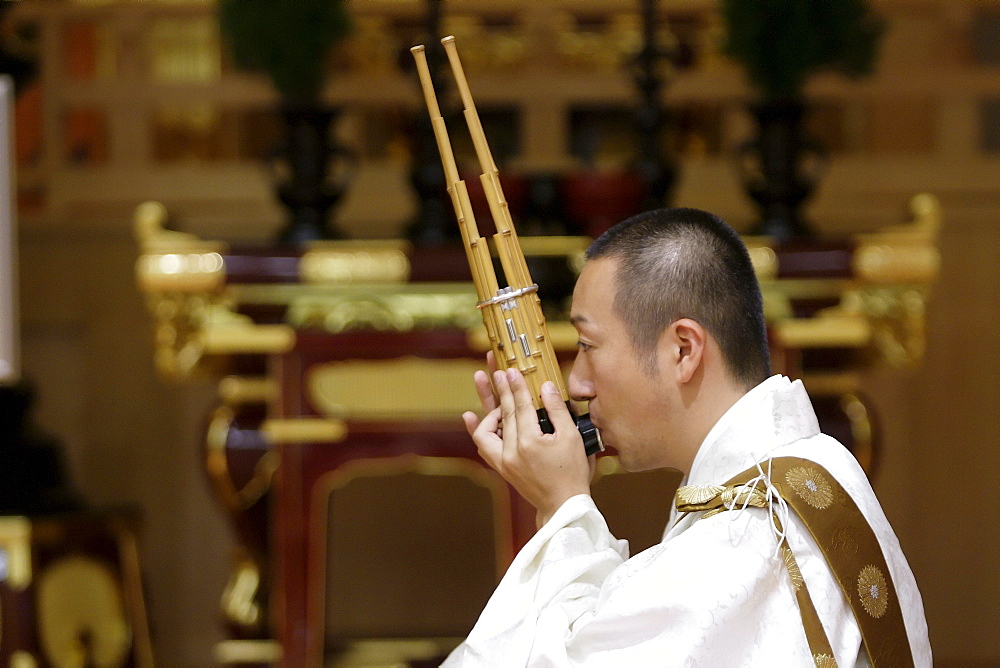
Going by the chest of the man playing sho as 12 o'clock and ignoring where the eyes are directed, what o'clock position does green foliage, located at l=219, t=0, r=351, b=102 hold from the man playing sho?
The green foliage is roughly at 2 o'clock from the man playing sho.

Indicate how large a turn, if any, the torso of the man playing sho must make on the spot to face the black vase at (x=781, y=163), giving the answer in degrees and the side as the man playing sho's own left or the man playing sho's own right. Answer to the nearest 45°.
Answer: approximately 90° to the man playing sho's own right

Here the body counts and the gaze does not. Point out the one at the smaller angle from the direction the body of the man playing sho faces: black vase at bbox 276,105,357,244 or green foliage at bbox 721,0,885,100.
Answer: the black vase

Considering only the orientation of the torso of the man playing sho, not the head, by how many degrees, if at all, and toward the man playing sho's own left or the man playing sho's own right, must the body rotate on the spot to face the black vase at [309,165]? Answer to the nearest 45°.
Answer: approximately 45° to the man playing sho's own right

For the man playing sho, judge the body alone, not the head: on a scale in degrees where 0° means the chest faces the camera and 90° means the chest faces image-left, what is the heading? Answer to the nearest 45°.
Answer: approximately 90°

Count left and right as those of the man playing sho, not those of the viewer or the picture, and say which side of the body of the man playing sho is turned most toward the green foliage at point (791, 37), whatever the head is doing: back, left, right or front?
right

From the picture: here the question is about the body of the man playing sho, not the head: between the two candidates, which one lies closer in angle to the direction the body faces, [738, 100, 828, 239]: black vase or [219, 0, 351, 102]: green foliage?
the green foliage
